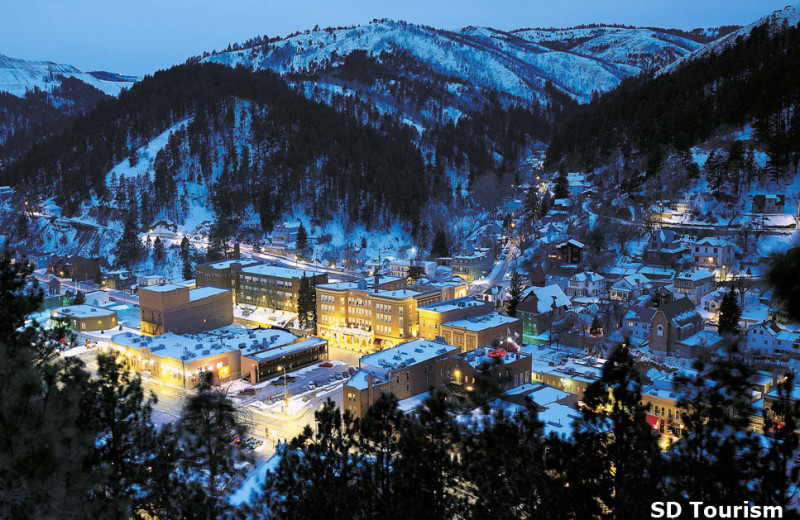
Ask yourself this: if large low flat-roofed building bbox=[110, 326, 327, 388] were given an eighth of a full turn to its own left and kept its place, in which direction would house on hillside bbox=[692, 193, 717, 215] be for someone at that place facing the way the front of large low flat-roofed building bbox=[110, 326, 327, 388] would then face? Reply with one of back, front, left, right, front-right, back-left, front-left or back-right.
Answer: left

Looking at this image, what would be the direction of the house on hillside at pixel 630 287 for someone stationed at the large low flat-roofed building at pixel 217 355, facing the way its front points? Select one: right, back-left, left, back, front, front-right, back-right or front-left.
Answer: back-left

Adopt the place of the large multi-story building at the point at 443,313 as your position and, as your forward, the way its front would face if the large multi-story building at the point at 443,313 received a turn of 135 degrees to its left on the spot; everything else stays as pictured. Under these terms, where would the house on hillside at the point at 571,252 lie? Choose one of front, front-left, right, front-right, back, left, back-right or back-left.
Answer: front-left

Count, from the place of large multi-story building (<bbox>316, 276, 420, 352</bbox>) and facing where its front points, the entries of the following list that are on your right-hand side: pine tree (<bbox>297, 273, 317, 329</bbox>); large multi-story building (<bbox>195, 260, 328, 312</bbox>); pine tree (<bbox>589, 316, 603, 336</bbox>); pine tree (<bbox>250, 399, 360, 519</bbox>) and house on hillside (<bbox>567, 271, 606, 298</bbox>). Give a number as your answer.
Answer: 2

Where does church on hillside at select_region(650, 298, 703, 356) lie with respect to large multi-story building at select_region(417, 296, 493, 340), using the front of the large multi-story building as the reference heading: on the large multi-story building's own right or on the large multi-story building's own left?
on the large multi-story building's own left

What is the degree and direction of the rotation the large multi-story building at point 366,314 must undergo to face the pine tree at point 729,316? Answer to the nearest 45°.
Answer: approximately 90° to its left

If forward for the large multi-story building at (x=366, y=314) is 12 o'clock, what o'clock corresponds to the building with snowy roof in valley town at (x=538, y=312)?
The building with snowy roof in valley town is roughly at 8 o'clock from the large multi-story building.

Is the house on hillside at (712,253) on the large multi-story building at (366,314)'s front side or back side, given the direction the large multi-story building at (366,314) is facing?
on the back side

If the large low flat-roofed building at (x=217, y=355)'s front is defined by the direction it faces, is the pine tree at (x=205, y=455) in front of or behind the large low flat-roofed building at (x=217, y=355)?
in front

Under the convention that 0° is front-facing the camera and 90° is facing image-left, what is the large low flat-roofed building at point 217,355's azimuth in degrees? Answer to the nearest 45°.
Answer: approximately 45°

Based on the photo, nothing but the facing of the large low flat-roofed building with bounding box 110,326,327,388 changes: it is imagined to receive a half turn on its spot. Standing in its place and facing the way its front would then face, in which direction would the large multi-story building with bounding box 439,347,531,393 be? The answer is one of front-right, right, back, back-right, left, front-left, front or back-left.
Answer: right

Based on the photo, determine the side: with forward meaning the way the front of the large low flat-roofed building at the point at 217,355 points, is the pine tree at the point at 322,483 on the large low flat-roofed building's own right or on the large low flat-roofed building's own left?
on the large low flat-roofed building's own left
